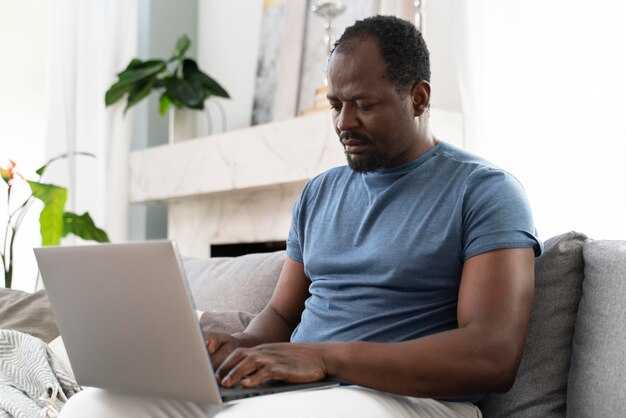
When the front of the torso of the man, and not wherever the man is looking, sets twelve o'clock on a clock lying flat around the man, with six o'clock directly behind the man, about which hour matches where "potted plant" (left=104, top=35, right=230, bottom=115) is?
The potted plant is roughly at 4 o'clock from the man.

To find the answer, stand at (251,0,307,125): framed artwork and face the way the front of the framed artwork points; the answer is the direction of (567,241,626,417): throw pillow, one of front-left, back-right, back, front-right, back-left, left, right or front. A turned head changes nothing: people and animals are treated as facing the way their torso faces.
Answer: front-left

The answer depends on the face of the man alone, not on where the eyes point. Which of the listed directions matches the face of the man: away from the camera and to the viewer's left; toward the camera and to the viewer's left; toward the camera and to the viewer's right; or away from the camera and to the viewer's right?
toward the camera and to the viewer's left

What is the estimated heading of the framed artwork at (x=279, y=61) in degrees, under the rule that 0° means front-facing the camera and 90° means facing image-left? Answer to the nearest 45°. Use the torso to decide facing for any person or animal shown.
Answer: approximately 45°

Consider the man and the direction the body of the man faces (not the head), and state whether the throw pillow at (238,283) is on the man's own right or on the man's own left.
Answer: on the man's own right

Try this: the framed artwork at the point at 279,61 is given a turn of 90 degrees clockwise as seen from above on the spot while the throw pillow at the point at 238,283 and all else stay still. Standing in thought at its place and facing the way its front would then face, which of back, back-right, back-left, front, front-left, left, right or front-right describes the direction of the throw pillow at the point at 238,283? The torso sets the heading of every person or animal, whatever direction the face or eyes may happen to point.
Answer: back-left

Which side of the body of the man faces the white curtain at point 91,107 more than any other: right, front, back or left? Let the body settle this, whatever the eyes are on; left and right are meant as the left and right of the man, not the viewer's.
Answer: right

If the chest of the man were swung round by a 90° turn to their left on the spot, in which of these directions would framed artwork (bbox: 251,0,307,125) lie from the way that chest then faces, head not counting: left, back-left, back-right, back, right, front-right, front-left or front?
back-left

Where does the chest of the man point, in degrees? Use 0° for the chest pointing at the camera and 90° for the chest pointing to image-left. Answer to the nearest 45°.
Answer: approximately 45°

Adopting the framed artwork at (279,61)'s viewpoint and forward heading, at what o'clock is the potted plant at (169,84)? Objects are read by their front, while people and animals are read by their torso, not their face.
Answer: The potted plant is roughly at 2 o'clock from the framed artwork.
